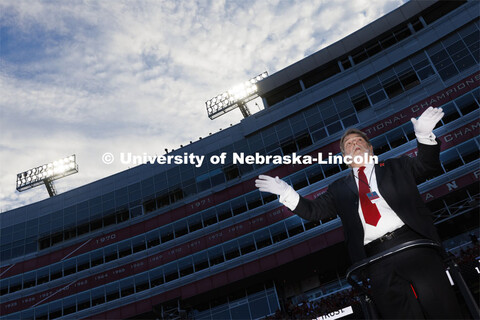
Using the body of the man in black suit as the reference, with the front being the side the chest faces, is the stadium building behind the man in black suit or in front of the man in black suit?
behind

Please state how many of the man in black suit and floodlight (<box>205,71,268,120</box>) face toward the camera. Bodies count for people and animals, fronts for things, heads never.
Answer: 2

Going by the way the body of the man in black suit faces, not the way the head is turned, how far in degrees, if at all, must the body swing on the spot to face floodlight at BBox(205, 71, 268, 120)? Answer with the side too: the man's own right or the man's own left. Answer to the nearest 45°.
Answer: approximately 180°

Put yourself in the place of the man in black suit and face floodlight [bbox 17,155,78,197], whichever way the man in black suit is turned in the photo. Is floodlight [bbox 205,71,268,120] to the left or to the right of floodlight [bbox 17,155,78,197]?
right

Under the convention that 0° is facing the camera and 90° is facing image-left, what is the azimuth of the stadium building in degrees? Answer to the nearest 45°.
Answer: approximately 45°

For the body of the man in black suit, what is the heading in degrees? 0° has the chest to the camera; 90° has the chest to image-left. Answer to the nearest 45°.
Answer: approximately 0°

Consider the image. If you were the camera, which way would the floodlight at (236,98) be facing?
facing the viewer

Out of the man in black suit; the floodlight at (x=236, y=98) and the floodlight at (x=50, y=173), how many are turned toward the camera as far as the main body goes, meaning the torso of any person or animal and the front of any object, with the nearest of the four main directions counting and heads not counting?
3

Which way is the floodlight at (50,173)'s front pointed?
toward the camera

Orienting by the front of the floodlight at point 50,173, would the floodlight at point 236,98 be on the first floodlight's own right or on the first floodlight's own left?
on the first floodlight's own left

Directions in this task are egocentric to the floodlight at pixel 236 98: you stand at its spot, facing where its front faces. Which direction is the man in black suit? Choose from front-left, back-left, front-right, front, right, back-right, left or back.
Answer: front

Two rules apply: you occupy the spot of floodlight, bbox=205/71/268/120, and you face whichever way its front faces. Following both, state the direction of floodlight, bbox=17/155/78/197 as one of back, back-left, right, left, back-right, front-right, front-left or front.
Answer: right
